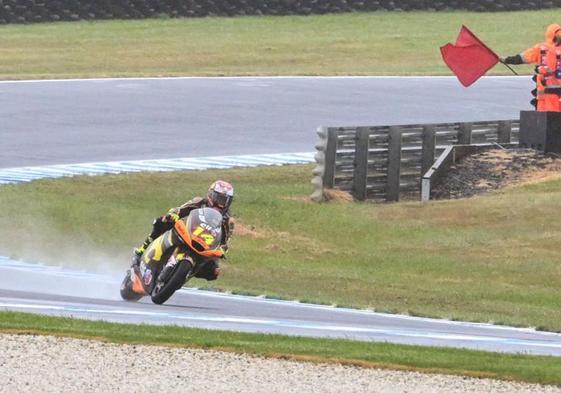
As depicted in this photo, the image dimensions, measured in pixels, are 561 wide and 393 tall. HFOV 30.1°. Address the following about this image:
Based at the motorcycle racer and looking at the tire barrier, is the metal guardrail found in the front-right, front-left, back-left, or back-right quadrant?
front-right

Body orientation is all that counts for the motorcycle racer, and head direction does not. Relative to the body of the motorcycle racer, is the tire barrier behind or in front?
behind

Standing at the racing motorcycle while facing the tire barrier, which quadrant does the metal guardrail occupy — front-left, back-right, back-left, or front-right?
front-right

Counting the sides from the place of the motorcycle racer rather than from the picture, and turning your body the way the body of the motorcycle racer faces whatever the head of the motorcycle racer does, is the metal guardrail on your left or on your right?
on your left
